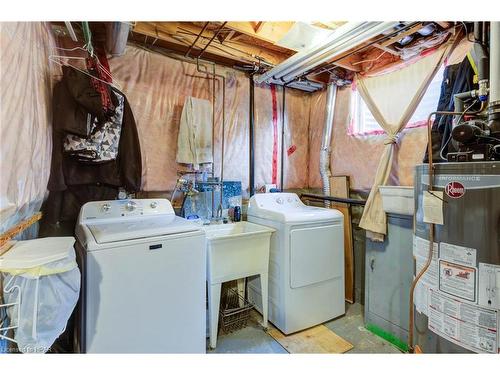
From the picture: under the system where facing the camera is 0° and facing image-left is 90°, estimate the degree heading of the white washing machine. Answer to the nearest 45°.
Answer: approximately 0°

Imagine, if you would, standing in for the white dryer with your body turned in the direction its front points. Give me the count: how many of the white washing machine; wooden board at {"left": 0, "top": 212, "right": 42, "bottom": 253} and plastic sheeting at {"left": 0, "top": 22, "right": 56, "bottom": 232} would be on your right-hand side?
3

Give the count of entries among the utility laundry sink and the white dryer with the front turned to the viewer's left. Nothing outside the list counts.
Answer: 0

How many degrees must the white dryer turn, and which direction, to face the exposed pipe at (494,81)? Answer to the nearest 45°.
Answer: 0° — it already faces it

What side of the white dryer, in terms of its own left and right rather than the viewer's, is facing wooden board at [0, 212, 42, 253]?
right

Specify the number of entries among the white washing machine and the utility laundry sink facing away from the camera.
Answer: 0

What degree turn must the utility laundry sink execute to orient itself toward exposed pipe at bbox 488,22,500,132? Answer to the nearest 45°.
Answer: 0° — it already faces it
